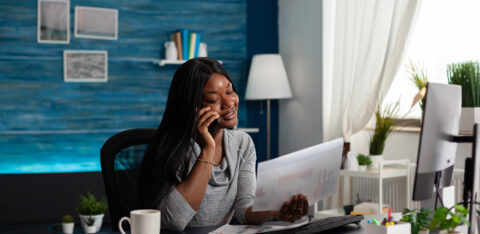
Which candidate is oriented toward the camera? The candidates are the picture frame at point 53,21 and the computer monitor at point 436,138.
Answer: the picture frame

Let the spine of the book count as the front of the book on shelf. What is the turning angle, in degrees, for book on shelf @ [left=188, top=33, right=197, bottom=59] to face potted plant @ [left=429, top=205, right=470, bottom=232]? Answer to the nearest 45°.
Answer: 0° — it already faces it

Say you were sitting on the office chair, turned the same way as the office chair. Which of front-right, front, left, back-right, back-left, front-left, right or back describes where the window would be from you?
left

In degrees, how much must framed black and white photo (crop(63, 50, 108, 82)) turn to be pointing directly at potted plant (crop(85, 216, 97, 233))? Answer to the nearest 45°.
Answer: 0° — it already faces it

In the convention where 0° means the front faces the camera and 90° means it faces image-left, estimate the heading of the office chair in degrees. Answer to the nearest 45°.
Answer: approximately 315°

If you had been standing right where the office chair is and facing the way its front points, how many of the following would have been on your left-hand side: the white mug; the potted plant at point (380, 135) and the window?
2

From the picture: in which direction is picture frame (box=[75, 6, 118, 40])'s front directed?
toward the camera

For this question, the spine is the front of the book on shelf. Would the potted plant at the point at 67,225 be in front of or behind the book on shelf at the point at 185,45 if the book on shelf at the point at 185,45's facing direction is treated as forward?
in front

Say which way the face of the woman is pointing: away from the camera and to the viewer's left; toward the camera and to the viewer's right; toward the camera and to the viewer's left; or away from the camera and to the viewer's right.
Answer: toward the camera and to the viewer's right

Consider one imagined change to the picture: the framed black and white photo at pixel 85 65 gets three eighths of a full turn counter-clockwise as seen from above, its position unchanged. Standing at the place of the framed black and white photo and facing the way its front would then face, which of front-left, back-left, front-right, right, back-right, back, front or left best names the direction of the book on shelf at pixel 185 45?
front-right

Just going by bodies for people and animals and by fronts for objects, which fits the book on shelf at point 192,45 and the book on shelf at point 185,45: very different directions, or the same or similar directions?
same or similar directions

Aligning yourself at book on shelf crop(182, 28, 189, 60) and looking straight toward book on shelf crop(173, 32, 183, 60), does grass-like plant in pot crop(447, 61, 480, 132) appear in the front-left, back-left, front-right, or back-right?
back-left

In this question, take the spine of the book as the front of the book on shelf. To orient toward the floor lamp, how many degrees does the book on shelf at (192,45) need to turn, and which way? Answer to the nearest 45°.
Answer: approximately 90° to its left

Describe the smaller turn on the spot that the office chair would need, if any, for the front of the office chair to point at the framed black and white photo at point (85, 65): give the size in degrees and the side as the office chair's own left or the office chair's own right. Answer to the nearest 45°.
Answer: approximately 135° to the office chair's own left

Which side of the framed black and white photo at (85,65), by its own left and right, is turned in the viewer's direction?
front

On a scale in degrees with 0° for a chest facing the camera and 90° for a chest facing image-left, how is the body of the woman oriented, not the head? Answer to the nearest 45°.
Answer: approximately 315°
